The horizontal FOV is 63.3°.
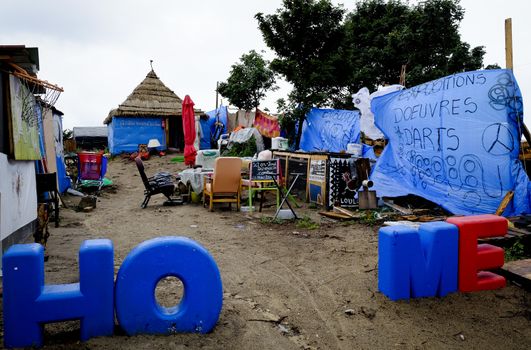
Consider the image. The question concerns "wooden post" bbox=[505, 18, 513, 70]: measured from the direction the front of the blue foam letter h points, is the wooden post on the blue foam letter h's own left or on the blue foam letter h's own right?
on the blue foam letter h's own left

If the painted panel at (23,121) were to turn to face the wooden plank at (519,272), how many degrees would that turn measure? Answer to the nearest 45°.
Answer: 0° — it already faces it

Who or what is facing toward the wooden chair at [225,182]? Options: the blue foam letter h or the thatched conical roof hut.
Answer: the thatched conical roof hut

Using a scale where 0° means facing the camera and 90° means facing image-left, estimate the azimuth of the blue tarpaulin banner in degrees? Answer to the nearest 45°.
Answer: approximately 45°

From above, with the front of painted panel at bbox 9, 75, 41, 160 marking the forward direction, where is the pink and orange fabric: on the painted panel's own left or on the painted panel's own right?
on the painted panel's own left

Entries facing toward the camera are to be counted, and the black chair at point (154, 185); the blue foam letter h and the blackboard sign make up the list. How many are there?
2

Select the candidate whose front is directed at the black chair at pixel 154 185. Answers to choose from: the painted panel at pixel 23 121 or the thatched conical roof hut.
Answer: the thatched conical roof hut
